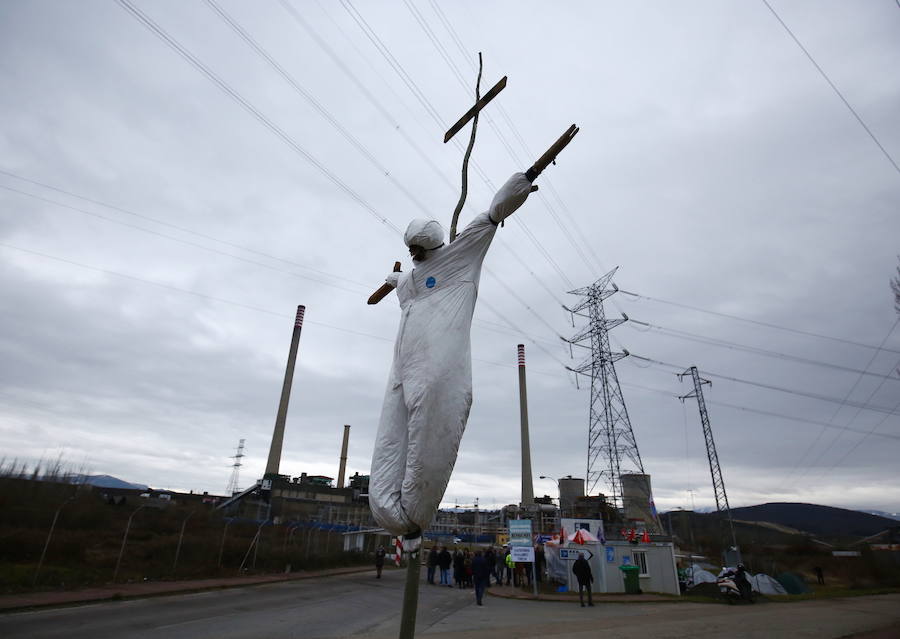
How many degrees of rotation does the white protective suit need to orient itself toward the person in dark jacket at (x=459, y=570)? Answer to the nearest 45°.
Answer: approximately 135° to its right

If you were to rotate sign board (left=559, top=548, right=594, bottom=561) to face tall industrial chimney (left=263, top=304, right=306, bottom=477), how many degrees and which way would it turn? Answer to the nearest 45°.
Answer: approximately 135° to its right

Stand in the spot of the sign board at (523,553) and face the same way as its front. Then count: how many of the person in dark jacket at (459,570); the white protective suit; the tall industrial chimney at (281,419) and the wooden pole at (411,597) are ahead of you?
2

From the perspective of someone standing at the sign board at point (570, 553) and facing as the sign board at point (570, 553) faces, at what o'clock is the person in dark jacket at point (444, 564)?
The person in dark jacket is roughly at 4 o'clock from the sign board.

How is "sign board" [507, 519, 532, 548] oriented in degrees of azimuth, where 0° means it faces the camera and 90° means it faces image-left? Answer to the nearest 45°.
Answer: approximately 0°

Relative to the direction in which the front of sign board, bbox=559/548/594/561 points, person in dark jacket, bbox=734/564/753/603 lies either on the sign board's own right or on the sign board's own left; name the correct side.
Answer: on the sign board's own left

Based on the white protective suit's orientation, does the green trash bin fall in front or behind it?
behind

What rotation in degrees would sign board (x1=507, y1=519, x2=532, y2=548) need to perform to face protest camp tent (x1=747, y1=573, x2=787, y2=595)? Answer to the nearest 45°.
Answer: approximately 90° to its left

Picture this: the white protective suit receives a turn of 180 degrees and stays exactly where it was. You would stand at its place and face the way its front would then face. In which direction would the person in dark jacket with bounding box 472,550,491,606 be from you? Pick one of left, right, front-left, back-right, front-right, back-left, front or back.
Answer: front-left

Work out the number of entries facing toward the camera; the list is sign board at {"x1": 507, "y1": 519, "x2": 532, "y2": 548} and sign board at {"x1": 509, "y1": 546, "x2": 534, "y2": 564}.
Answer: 2

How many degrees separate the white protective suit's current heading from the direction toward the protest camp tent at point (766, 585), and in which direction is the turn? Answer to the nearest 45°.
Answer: approximately 180°

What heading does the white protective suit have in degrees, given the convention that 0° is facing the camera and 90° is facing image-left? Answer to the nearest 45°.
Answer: approximately 45°
